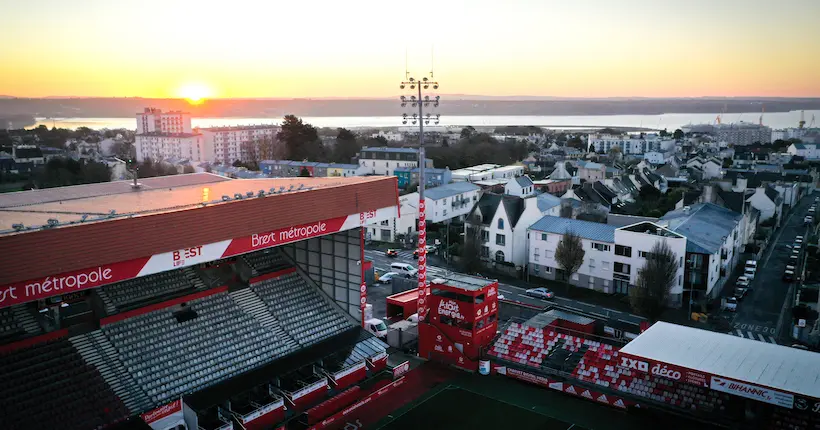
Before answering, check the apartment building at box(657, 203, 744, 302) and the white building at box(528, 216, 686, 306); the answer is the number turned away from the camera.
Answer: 0

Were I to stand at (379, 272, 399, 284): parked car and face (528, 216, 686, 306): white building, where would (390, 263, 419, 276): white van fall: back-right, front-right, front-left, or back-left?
front-left

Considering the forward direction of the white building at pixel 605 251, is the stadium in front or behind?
in front

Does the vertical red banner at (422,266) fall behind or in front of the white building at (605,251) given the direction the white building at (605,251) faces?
in front

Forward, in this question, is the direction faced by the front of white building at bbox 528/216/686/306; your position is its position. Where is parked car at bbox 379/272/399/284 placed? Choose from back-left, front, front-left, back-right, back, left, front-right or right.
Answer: front-right

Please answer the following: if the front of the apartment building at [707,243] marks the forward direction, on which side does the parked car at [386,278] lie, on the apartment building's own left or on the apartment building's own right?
on the apartment building's own right

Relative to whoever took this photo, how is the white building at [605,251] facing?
facing the viewer and to the left of the viewer

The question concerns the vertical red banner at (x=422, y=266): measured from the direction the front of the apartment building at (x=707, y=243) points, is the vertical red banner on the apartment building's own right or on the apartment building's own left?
on the apartment building's own right
